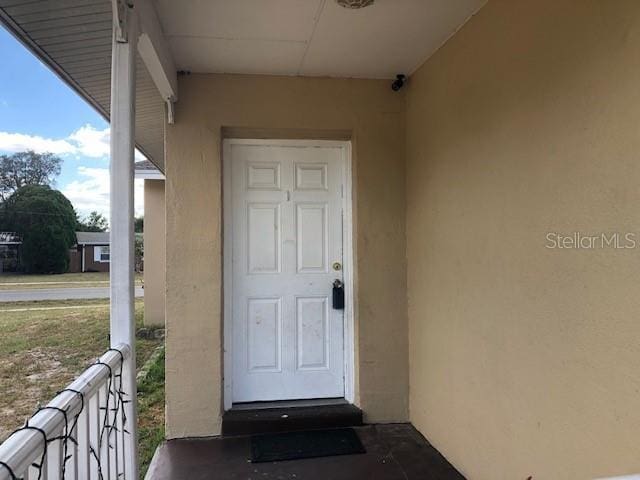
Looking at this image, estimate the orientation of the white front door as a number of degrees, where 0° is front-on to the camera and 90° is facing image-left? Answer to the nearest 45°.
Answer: approximately 0°

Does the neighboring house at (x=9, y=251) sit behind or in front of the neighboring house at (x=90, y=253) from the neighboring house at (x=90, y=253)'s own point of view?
in front

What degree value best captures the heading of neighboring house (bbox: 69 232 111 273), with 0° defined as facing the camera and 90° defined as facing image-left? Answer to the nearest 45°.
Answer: approximately 0°

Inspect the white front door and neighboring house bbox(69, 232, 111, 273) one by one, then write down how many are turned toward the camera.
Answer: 2

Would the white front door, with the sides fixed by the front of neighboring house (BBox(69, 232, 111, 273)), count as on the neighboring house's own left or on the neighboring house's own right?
on the neighboring house's own left
